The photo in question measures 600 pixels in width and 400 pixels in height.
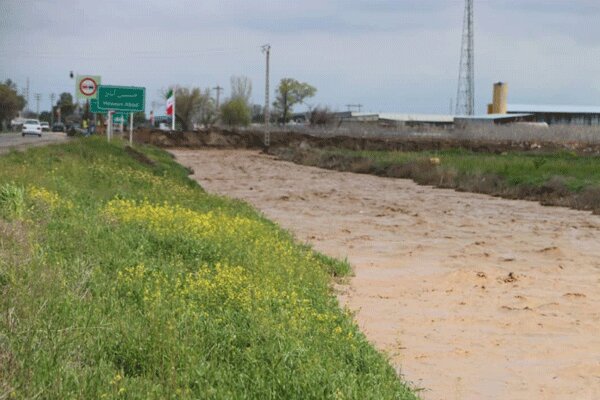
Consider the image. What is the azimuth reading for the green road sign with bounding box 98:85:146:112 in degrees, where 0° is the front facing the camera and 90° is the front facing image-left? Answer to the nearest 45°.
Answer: approximately 0°

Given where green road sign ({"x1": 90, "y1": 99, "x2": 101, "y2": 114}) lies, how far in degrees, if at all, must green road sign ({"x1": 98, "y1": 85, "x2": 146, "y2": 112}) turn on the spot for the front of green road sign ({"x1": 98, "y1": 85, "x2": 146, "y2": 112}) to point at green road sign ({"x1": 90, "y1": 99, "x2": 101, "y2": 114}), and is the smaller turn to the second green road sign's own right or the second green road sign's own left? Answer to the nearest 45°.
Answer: approximately 135° to the second green road sign's own right

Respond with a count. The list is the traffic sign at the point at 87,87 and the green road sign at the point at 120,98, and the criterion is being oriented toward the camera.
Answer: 2

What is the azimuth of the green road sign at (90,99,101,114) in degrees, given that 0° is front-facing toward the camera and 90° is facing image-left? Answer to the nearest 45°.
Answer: approximately 0°
